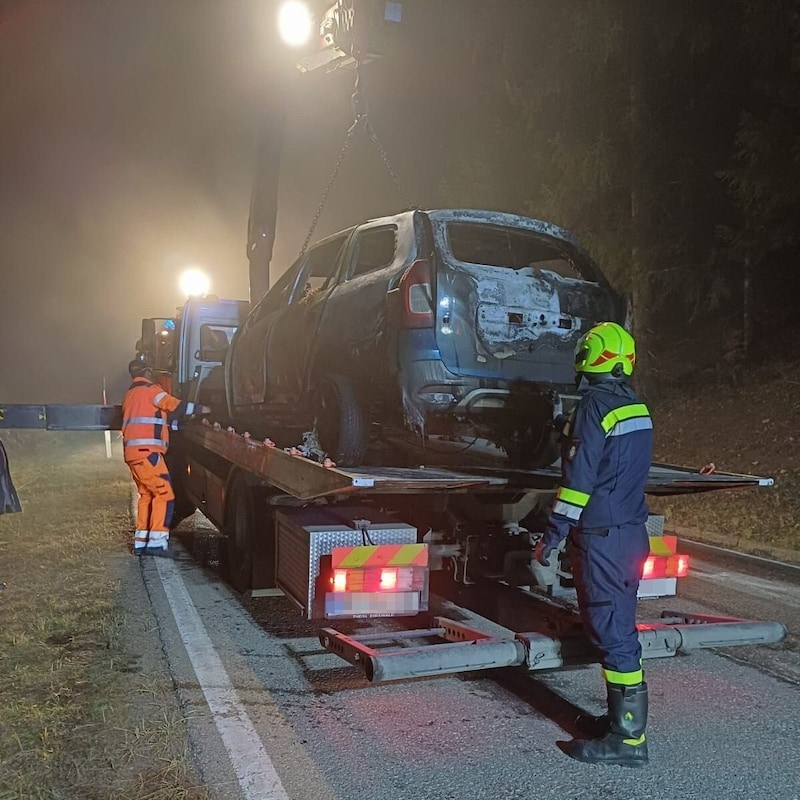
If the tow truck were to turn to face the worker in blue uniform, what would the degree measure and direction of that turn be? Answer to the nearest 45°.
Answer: approximately 180°

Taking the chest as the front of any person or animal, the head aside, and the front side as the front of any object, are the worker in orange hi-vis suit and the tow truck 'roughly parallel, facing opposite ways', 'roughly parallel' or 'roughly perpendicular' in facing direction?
roughly perpendicular

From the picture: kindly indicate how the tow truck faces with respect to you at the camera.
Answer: facing away from the viewer and to the left of the viewer

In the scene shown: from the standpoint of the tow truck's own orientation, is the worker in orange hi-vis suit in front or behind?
in front

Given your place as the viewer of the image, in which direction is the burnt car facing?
facing away from the viewer and to the left of the viewer

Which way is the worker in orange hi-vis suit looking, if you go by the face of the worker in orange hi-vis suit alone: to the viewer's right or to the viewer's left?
to the viewer's right

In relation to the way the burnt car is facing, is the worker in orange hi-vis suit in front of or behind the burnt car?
in front
